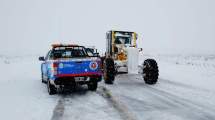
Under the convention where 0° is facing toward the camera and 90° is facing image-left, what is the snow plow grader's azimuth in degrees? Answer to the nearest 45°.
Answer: approximately 0°

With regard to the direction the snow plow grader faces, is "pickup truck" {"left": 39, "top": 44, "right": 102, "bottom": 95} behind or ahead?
ahead
